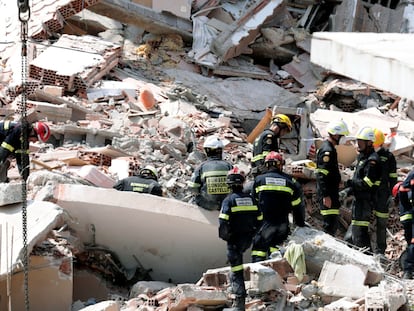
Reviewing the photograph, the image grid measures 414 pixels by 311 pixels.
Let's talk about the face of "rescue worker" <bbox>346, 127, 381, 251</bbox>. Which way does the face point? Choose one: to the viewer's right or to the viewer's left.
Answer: to the viewer's left

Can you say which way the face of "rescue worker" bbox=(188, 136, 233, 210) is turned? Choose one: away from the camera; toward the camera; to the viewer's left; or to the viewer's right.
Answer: away from the camera

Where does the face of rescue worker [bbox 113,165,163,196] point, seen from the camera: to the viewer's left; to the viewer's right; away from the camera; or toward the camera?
away from the camera

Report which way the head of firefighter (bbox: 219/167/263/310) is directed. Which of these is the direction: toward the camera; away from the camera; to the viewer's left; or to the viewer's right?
away from the camera

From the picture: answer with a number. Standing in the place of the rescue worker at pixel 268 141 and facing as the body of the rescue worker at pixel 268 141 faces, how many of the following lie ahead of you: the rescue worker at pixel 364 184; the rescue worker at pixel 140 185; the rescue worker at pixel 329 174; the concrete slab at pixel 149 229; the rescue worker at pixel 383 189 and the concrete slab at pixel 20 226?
3

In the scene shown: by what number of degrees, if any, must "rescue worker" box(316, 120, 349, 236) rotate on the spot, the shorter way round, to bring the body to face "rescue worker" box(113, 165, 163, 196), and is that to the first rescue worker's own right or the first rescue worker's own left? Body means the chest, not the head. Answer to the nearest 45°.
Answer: approximately 135° to the first rescue worker's own right
